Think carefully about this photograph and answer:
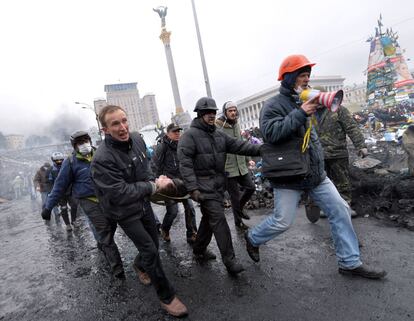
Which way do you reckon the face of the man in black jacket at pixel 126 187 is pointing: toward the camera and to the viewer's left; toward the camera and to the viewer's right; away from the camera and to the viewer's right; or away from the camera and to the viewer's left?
toward the camera and to the viewer's right

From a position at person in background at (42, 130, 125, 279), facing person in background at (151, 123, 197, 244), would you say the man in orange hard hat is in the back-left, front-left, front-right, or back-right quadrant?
front-right

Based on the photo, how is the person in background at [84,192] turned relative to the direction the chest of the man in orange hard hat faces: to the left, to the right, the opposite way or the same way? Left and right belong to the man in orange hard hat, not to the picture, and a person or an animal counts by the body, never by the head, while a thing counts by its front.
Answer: the same way

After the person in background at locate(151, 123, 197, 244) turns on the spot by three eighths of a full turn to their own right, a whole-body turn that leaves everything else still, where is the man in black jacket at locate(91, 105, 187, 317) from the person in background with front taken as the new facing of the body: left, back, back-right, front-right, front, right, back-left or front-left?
left

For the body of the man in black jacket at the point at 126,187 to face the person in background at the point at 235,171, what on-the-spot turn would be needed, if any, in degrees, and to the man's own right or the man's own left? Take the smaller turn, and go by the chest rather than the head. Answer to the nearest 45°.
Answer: approximately 90° to the man's own left

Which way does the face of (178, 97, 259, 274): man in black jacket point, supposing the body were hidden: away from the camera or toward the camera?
toward the camera

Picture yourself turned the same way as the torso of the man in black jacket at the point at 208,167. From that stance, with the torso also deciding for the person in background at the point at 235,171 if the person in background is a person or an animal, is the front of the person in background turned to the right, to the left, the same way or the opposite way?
the same way

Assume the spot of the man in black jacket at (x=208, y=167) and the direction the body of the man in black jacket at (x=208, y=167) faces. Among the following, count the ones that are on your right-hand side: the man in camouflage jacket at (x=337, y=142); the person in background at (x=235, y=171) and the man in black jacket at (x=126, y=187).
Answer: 1

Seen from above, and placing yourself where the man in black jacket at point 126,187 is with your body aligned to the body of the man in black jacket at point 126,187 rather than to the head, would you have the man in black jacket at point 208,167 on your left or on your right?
on your left

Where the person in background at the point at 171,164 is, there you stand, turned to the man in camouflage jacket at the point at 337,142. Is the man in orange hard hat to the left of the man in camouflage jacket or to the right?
right
